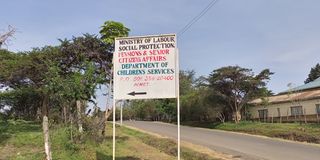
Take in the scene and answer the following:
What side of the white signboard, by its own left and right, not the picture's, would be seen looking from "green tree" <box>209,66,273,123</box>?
back

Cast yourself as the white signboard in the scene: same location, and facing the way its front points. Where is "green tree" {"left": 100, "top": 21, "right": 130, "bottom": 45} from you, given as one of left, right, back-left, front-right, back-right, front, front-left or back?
back

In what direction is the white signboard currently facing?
toward the camera
